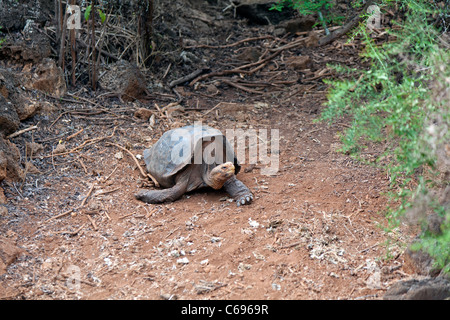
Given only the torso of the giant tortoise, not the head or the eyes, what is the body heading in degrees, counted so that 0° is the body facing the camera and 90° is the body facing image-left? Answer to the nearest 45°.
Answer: approximately 315°

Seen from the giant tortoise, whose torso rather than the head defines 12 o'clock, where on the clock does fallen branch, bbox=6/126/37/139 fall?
The fallen branch is roughly at 5 o'clock from the giant tortoise.

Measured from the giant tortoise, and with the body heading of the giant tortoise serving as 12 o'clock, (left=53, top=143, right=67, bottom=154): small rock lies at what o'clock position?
The small rock is roughly at 5 o'clock from the giant tortoise.

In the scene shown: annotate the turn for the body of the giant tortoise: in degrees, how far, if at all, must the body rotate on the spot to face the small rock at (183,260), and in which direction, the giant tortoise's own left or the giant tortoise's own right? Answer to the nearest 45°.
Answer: approximately 45° to the giant tortoise's own right

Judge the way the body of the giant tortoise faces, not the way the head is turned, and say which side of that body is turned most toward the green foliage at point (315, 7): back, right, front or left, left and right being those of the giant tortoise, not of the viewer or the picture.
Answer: left

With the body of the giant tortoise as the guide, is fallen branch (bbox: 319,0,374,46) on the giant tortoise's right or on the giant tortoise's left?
on the giant tortoise's left

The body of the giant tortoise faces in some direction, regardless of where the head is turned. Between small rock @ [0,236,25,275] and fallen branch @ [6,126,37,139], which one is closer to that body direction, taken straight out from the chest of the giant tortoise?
the small rock

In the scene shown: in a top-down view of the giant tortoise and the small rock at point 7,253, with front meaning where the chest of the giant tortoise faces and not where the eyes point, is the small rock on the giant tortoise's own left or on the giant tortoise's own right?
on the giant tortoise's own right
